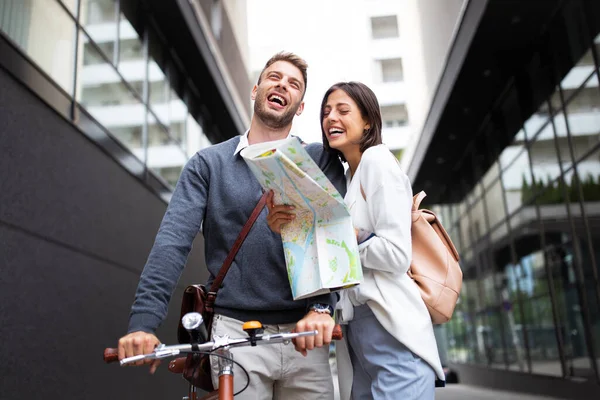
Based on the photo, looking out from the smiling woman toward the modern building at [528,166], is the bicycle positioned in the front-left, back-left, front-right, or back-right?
back-left

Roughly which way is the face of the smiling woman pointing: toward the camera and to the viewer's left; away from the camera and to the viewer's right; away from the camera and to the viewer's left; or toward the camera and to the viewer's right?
toward the camera and to the viewer's left

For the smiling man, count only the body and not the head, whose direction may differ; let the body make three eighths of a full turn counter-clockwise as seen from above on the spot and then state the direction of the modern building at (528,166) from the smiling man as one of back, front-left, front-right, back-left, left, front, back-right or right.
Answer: front

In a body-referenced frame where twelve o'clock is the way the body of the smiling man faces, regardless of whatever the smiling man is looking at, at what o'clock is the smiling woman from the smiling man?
The smiling woman is roughly at 10 o'clock from the smiling man.

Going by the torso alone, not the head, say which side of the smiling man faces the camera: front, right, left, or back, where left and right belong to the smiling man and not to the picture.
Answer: front
